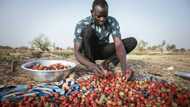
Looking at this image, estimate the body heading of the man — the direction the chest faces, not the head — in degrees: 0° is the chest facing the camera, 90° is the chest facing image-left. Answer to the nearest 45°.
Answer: approximately 0°
